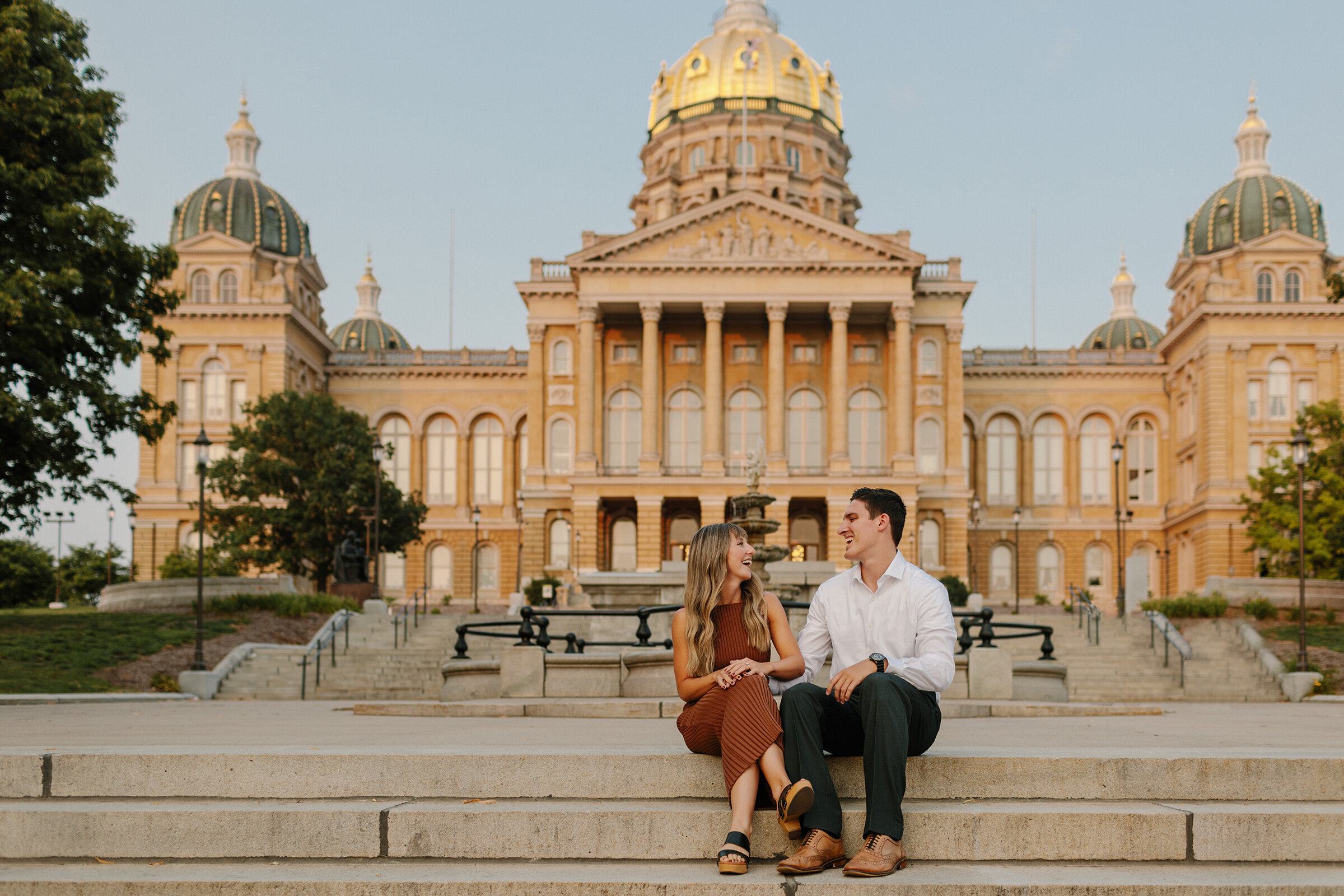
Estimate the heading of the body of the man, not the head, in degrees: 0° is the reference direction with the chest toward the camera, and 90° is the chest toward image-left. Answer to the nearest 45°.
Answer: approximately 45°

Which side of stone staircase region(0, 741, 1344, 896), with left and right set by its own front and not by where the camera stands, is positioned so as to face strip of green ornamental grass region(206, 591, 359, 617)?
back

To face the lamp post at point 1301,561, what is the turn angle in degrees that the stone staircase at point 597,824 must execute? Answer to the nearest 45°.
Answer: approximately 135° to its left

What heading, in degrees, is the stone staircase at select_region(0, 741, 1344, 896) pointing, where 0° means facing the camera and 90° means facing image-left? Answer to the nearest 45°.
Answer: approximately 0°

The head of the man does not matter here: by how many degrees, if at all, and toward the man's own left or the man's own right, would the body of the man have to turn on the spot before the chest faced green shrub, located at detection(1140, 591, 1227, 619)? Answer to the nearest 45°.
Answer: approximately 135° to the man's own right

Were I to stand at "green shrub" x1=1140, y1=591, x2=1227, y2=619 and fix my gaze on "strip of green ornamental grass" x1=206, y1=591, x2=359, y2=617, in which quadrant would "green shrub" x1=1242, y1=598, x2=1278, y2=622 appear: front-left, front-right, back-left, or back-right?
back-left
